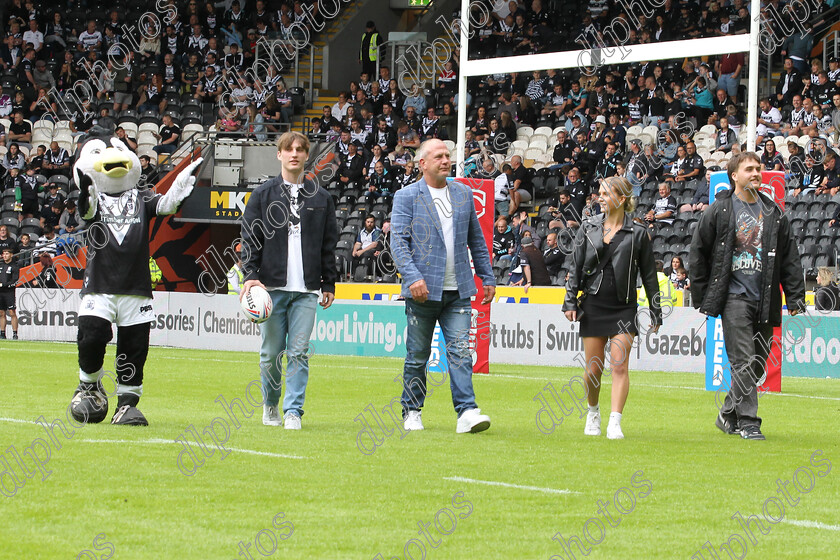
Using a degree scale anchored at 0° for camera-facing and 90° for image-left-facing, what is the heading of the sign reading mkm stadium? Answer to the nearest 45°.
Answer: approximately 0°

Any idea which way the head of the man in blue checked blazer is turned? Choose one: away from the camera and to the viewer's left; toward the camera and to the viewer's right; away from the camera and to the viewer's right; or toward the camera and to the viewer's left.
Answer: toward the camera and to the viewer's right

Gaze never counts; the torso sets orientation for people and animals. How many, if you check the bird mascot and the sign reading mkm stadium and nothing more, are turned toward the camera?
2

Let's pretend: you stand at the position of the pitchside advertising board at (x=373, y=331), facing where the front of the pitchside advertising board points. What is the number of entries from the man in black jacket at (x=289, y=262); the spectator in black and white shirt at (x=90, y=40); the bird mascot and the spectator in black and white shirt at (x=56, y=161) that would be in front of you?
2

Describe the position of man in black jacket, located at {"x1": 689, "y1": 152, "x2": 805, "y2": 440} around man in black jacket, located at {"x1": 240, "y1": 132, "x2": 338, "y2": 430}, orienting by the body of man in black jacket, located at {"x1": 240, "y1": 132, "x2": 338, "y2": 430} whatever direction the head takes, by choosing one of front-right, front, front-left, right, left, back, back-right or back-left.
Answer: left

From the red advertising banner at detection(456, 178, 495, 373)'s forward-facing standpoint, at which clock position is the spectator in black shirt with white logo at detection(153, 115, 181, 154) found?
The spectator in black shirt with white logo is roughly at 5 o'clock from the red advertising banner.

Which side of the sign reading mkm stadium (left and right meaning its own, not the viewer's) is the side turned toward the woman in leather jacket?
front

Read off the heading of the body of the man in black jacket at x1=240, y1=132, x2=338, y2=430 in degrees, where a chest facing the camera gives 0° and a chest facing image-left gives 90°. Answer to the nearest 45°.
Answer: approximately 0°

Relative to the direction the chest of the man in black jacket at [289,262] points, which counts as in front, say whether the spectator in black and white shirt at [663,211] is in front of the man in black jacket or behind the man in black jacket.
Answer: behind
